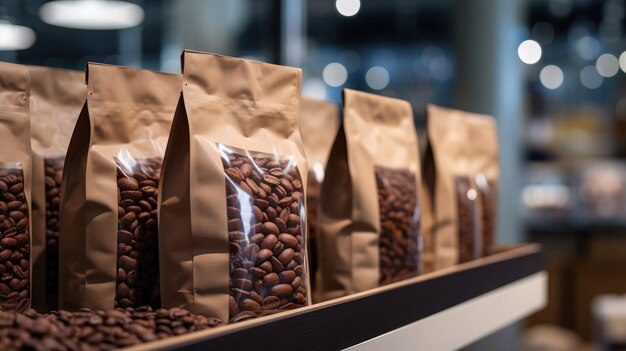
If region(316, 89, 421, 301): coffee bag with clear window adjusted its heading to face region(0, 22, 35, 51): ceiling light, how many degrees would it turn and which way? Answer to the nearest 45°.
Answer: approximately 180°

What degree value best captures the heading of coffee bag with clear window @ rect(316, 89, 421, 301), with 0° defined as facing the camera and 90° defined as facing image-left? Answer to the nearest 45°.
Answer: approximately 315°

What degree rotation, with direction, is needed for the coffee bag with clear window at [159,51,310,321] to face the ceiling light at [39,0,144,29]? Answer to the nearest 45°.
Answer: approximately 135° to its left

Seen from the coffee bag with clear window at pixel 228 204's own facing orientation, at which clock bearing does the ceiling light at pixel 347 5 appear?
The ceiling light is roughly at 8 o'clock from the coffee bag with clear window.

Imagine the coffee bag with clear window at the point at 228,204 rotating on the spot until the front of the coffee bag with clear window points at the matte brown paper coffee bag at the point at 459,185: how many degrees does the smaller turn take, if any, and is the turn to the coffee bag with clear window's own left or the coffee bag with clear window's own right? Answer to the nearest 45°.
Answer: approximately 90° to the coffee bag with clear window's own left

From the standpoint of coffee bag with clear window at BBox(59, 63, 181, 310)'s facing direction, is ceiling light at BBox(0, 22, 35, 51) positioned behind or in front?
behind

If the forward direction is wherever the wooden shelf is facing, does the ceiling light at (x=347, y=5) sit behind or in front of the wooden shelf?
behind

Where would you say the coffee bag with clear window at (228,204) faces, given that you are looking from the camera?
facing the viewer and to the right of the viewer

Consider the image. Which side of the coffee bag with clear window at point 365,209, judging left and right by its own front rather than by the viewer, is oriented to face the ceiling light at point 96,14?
back
